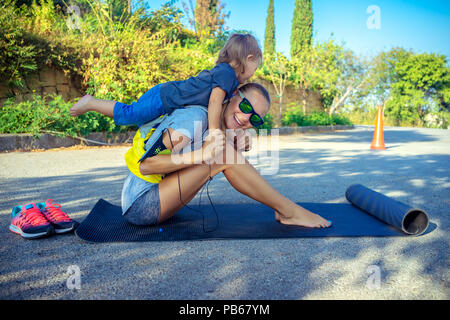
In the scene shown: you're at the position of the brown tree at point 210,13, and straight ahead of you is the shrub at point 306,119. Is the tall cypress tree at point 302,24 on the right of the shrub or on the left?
left

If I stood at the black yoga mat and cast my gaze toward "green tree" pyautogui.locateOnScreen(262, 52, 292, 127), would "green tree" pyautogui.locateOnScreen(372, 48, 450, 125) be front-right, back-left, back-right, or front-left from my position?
front-right

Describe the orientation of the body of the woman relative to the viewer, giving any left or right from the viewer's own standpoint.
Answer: facing to the right of the viewer

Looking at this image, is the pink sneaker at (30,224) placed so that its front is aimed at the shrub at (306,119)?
no

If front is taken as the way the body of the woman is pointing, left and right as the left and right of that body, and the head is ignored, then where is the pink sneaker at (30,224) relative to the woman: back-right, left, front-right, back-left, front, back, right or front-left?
back

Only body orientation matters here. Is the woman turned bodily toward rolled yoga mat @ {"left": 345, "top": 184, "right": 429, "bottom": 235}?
yes

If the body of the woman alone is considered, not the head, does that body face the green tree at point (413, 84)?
no

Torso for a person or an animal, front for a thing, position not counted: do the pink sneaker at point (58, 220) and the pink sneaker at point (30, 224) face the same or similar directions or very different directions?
same or similar directions

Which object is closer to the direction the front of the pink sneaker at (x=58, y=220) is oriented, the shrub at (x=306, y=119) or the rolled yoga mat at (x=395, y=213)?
the rolled yoga mat

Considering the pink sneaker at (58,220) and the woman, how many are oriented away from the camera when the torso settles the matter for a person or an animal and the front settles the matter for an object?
0
